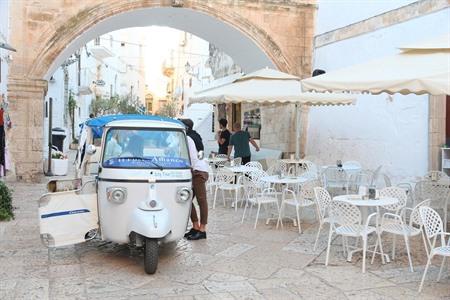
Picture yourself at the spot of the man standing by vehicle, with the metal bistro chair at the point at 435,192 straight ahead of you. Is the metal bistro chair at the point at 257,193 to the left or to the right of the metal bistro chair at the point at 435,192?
left

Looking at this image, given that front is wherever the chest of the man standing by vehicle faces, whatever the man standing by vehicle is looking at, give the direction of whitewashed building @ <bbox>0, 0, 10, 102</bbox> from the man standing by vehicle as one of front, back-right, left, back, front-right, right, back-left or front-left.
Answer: front-right

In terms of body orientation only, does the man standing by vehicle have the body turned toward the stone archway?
no

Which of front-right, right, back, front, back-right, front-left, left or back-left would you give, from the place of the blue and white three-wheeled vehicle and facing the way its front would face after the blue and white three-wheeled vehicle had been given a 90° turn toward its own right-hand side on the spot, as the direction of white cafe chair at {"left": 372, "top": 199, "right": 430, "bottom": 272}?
back

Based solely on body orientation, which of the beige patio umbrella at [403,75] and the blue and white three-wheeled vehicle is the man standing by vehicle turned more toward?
the blue and white three-wheeled vehicle

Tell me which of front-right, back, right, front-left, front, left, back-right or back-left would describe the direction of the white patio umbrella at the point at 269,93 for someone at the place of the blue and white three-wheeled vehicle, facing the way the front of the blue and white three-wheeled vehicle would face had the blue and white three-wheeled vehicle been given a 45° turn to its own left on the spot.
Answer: left

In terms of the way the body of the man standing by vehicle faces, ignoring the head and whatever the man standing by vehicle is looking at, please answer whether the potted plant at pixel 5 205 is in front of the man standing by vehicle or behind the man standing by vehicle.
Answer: in front

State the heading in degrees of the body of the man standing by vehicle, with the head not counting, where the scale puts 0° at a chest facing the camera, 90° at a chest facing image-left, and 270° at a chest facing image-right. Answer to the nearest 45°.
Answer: approximately 90°

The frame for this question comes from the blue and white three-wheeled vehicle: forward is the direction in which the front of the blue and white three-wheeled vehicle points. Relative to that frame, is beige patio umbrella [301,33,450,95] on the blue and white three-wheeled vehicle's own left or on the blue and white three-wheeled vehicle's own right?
on the blue and white three-wheeled vehicle's own left

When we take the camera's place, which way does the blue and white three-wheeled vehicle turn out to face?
facing the viewer

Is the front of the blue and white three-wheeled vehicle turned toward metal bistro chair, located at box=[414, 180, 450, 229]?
no

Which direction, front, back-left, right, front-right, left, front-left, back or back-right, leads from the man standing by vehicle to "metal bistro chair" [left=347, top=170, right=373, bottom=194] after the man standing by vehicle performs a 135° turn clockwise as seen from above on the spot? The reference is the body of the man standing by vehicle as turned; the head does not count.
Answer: front

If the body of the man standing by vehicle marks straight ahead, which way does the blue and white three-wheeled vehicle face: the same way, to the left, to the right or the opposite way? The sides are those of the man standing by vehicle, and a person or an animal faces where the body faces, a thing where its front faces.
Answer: to the left

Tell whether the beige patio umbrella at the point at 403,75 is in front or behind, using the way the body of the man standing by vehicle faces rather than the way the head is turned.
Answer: behind

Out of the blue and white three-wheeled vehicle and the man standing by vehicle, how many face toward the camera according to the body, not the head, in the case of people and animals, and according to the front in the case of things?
1

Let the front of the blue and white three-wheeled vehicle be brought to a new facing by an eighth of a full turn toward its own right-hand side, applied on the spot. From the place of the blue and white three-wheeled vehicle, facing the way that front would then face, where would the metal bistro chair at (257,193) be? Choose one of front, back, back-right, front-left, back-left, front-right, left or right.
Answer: back

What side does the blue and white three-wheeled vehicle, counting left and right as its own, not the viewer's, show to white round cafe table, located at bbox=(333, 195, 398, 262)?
left
